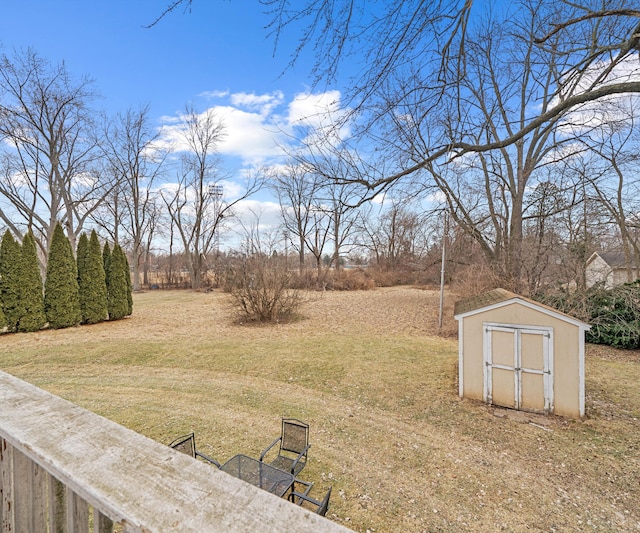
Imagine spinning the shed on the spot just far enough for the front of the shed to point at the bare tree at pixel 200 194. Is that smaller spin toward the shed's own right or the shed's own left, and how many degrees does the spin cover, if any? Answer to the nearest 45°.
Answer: approximately 135° to the shed's own right

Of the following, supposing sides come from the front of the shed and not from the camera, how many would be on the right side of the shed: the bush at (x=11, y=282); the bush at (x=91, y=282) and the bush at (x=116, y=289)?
3

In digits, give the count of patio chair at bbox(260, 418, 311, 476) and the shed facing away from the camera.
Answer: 0

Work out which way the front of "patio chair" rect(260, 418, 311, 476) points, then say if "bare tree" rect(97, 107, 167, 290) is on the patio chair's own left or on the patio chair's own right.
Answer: on the patio chair's own right

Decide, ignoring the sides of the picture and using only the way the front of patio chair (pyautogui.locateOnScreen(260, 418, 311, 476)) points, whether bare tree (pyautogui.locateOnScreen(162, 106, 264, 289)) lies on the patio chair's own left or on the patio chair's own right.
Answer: on the patio chair's own right

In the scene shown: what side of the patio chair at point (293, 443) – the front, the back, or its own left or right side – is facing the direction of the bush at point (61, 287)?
right

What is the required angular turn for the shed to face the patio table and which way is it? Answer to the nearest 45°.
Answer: approximately 45° to its right
